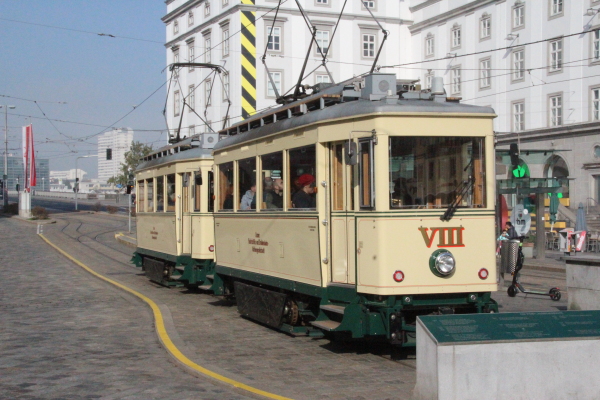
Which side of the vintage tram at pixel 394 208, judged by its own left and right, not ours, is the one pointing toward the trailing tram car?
back

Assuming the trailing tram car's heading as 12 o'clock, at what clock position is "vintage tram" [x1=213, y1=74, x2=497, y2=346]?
The vintage tram is roughly at 1 o'clock from the trailing tram car.

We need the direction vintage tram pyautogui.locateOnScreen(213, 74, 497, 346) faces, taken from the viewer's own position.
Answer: facing the viewer and to the right of the viewer

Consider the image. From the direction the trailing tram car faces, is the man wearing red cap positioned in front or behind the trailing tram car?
in front

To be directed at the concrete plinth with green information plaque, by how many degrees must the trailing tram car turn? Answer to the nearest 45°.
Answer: approximately 45° to its right
